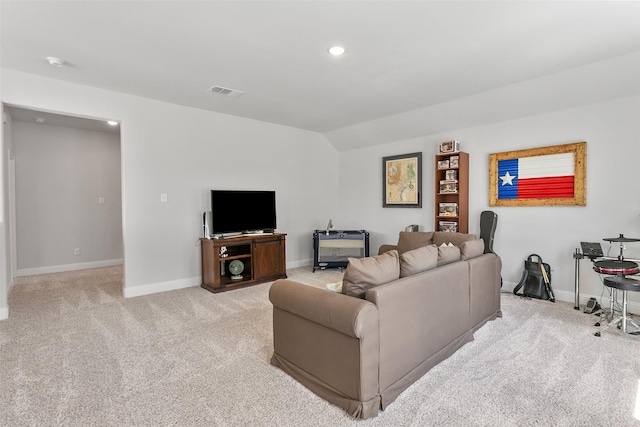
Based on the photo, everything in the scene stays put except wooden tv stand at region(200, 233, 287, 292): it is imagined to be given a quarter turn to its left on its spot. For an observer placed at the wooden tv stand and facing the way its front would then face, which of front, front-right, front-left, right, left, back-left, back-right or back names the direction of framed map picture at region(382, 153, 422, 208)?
front-right

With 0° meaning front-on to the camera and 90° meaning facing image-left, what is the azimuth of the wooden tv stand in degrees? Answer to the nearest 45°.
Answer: approximately 315°

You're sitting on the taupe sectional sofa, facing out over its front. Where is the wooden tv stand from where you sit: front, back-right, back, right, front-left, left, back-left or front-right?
front

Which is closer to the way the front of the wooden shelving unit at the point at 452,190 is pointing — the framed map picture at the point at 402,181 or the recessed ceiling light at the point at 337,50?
the recessed ceiling light

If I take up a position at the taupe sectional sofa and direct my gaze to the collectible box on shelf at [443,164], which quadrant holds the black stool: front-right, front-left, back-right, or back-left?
front-right

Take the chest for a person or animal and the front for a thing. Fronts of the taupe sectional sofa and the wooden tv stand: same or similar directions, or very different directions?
very different directions

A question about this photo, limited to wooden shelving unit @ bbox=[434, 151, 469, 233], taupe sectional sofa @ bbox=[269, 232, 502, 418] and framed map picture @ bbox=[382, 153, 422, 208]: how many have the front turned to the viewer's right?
0

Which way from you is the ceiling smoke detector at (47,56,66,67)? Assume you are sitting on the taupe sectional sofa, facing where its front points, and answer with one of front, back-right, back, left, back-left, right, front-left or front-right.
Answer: front-left

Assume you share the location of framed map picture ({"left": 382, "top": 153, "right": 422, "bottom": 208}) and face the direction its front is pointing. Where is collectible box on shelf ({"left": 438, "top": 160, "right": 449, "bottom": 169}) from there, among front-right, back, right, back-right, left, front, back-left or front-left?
left

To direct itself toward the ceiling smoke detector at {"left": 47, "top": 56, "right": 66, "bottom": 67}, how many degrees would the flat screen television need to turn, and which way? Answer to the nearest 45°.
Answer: approximately 90° to its right

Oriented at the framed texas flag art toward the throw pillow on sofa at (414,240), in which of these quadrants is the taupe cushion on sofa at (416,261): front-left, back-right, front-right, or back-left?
front-left

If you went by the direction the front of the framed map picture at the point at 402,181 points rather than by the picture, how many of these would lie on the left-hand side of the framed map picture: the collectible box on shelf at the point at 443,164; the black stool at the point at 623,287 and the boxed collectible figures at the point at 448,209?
3

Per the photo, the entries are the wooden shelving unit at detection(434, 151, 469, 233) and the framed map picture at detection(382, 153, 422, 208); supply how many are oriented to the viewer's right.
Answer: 0

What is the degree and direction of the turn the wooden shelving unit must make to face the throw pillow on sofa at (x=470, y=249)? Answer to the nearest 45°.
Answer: approximately 45° to its left

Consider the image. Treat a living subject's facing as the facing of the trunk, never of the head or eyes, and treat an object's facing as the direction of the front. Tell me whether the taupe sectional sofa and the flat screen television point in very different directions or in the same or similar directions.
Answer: very different directions

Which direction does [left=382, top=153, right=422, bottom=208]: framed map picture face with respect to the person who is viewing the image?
facing the viewer and to the left of the viewer

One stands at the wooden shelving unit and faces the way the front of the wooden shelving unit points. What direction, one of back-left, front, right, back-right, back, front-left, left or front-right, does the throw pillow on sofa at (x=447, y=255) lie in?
front-left
